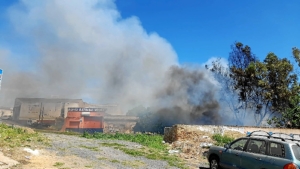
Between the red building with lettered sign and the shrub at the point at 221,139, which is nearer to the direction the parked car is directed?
the red building with lettered sign

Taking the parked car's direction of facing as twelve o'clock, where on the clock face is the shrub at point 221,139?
The shrub is roughly at 1 o'clock from the parked car.

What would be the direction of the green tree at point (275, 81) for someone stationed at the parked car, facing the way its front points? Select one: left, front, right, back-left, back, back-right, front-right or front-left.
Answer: front-right

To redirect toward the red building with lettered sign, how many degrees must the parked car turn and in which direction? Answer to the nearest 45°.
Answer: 0° — it already faces it

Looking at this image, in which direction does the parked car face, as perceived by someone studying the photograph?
facing away from the viewer and to the left of the viewer

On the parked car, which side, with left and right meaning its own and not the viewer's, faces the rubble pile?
front
